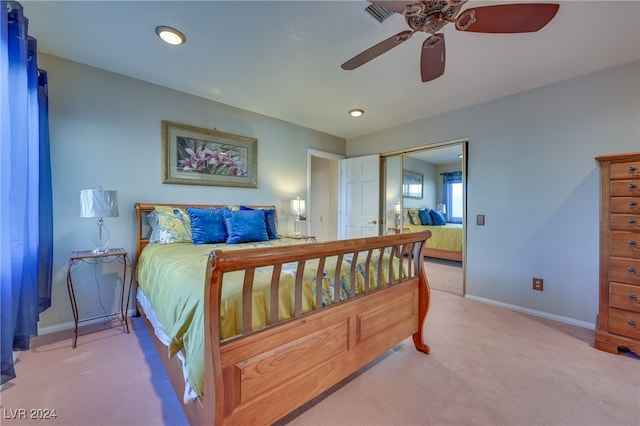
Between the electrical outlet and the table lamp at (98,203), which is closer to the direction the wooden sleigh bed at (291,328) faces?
the electrical outlet

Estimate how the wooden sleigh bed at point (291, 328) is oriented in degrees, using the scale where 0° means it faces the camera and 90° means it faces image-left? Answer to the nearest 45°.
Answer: approximately 315°

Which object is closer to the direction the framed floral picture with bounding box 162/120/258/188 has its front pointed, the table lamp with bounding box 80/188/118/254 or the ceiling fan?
the ceiling fan

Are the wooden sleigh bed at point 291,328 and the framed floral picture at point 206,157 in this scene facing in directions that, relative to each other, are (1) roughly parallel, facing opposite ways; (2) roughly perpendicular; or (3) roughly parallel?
roughly parallel

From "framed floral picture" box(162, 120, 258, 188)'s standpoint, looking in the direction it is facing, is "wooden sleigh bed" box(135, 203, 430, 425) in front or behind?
in front

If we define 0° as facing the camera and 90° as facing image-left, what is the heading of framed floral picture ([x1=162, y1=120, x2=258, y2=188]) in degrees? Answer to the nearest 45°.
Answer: approximately 315°

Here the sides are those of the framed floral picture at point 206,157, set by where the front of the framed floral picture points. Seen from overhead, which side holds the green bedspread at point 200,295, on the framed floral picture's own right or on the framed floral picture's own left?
on the framed floral picture's own right

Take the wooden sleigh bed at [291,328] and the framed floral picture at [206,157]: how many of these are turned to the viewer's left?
0
